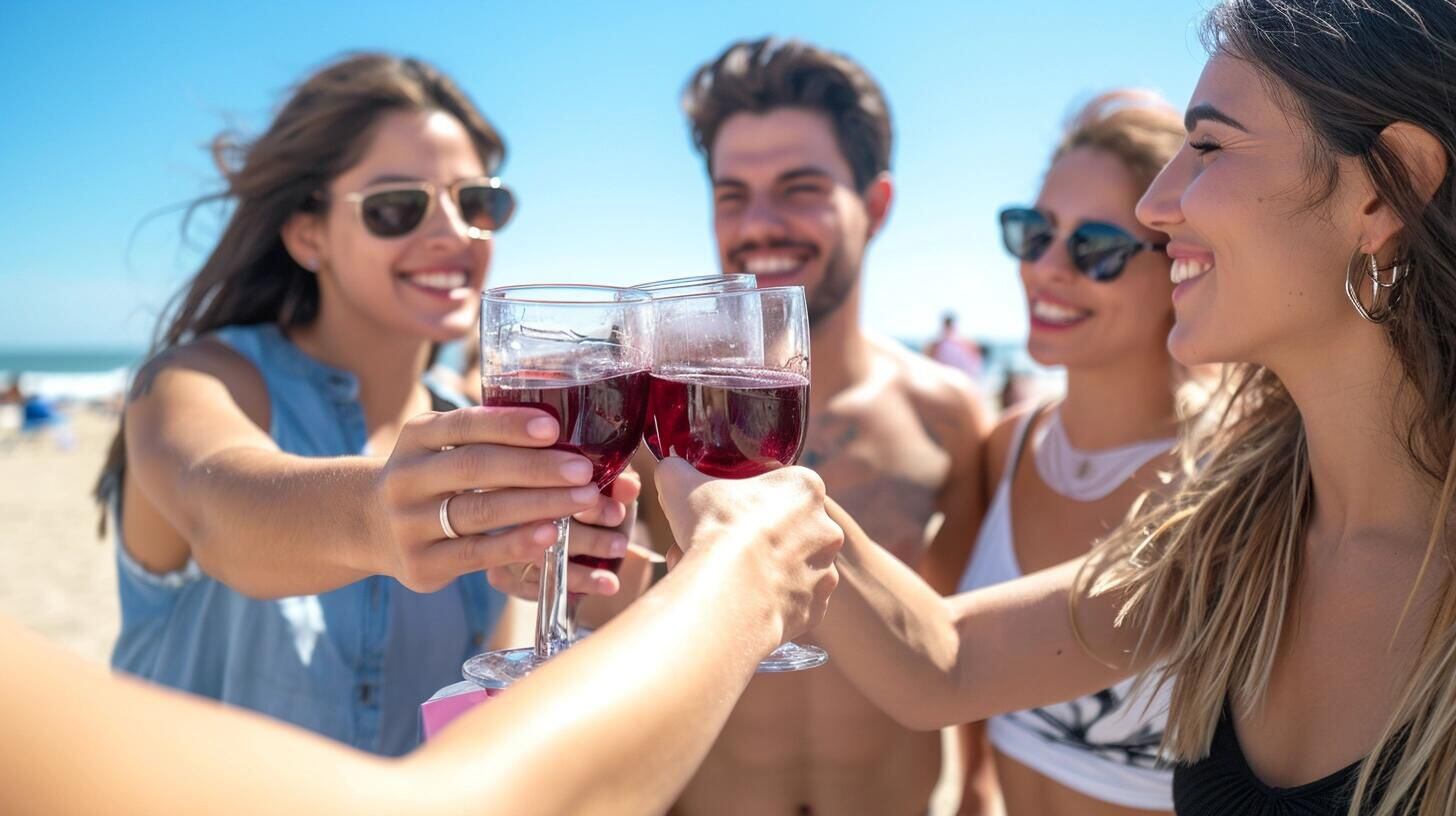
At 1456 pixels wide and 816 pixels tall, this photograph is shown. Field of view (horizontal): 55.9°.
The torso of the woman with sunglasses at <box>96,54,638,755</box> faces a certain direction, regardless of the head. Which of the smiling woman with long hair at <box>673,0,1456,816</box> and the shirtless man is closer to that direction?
the smiling woman with long hair

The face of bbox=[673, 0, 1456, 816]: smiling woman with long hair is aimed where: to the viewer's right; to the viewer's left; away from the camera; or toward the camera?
to the viewer's left

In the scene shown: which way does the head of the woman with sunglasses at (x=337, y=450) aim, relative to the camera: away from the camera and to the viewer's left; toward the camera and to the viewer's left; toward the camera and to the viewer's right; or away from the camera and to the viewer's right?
toward the camera and to the viewer's right

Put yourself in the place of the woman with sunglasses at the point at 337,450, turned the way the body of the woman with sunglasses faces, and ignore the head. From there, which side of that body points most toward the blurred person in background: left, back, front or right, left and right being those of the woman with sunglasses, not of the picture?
left

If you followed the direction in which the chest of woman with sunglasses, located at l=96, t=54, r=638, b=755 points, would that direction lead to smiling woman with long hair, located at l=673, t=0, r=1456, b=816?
yes

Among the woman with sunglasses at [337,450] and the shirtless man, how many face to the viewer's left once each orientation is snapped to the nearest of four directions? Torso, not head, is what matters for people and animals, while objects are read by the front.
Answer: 0

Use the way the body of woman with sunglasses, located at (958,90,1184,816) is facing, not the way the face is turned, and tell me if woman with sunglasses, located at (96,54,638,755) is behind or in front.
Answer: in front

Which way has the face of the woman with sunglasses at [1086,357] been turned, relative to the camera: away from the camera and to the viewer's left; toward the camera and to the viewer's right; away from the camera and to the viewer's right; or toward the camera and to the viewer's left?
toward the camera and to the viewer's left

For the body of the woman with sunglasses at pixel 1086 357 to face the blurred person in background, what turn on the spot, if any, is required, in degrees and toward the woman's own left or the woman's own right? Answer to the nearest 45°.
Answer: approximately 135° to the woman's own right

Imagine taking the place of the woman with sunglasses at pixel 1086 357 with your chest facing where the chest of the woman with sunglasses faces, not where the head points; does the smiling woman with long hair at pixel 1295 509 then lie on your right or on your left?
on your left

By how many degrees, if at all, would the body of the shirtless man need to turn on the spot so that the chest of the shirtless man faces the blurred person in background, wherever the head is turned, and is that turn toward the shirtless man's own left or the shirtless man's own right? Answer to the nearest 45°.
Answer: approximately 180°

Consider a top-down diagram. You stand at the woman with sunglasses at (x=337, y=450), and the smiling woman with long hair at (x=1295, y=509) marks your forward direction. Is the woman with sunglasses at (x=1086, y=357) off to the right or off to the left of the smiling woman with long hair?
left

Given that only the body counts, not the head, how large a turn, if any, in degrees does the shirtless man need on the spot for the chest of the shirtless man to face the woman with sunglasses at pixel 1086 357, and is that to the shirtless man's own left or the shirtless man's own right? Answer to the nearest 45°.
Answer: approximately 45° to the shirtless man's own left
